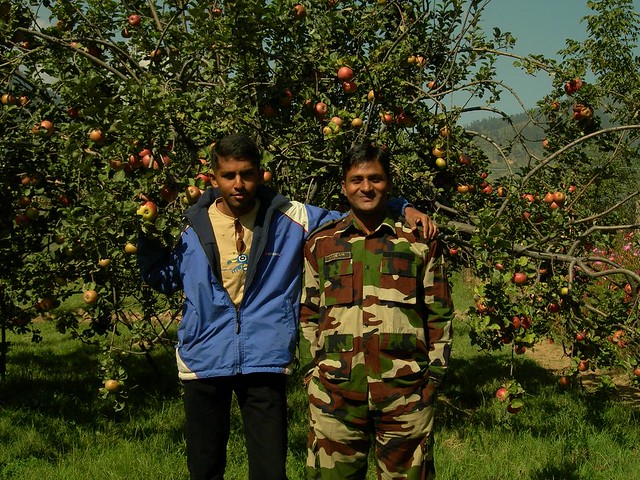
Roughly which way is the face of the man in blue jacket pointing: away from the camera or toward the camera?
toward the camera

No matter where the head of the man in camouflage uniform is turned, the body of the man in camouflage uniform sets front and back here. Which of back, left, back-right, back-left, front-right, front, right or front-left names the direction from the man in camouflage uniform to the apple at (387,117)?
back

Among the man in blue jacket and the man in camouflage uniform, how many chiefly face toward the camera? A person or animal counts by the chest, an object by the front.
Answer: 2

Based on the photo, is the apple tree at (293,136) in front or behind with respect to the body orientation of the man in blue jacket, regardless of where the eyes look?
behind

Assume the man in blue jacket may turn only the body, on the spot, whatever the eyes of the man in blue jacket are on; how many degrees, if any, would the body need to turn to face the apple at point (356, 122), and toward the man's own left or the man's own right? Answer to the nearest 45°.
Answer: approximately 135° to the man's own left

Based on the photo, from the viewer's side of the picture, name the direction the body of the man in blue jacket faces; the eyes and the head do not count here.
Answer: toward the camera

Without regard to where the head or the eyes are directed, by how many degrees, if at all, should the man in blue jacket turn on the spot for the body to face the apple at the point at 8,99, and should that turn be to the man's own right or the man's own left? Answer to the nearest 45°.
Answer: approximately 135° to the man's own right

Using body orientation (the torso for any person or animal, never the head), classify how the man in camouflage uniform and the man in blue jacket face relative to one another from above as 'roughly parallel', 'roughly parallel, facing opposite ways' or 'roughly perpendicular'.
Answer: roughly parallel

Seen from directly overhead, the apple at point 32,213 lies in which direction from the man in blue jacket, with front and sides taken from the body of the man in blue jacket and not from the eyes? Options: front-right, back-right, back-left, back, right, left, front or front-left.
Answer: back-right

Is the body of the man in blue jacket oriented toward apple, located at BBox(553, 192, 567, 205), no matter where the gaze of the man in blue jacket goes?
no

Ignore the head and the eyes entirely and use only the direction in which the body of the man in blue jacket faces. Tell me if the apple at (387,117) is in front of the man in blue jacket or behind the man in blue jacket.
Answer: behind

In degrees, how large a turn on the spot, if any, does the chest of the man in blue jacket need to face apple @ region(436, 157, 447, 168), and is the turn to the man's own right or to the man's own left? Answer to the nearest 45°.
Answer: approximately 135° to the man's own left

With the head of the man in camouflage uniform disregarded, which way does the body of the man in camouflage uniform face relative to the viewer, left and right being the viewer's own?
facing the viewer

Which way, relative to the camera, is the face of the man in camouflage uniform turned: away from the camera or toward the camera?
toward the camera

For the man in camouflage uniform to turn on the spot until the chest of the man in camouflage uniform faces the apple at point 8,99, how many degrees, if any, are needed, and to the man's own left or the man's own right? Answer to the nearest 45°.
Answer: approximately 135° to the man's own right
